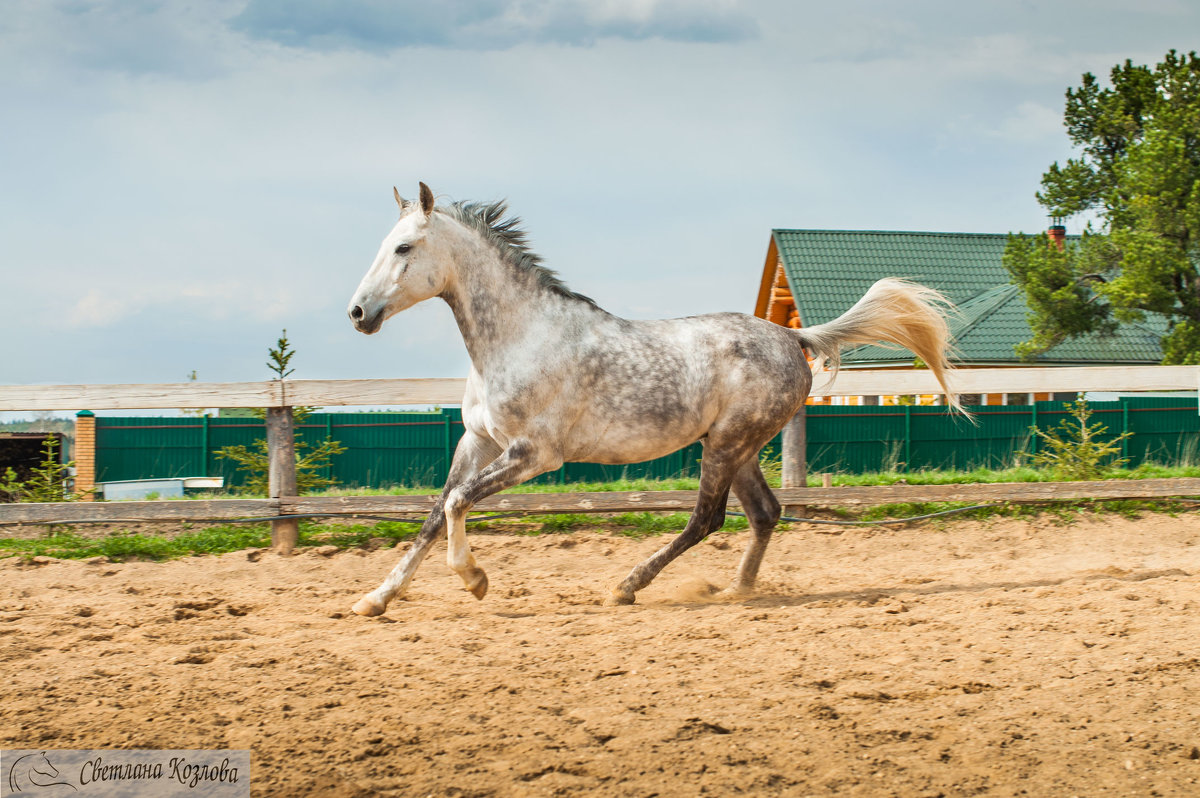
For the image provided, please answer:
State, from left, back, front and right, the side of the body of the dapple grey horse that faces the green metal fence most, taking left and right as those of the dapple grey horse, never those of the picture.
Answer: right

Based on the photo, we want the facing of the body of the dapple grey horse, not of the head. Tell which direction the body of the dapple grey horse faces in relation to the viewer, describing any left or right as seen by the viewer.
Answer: facing to the left of the viewer
